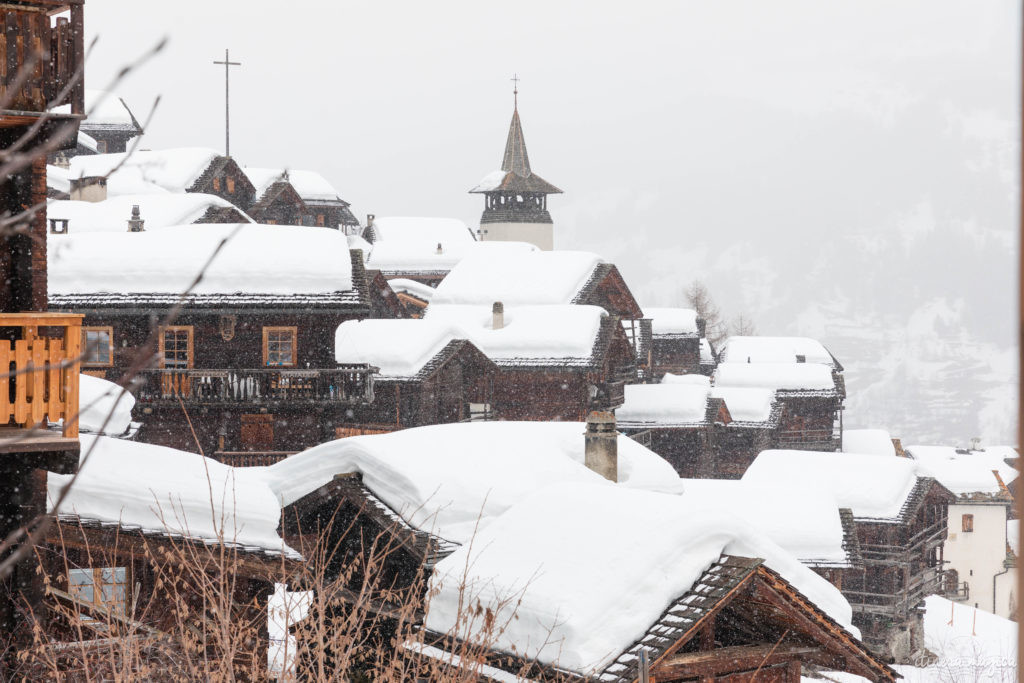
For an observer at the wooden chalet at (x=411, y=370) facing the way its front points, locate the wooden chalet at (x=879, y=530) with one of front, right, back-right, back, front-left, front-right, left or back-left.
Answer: front-left

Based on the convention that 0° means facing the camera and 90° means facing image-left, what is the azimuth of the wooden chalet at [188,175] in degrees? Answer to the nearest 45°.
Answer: approximately 315°

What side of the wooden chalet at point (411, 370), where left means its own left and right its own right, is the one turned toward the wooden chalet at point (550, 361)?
left

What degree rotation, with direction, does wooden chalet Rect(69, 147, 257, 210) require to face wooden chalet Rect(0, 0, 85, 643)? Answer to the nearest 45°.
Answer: approximately 45° to its right

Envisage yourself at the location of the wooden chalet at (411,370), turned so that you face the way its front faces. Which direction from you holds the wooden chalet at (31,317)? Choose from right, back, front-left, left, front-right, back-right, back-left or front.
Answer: front-right

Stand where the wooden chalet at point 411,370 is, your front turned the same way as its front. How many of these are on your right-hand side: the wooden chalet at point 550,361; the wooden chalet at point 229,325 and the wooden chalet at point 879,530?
1

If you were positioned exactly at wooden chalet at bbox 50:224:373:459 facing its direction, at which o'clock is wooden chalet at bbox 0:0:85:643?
wooden chalet at bbox 0:0:85:643 is roughly at 12 o'clock from wooden chalet at bbox 50:224:373:459.

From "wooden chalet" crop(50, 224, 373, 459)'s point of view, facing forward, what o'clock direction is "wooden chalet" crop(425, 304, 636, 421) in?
"wooden chalet" crop(425, 304, 636, 421) is roughly at 8 o'clock from "wooden chalet" crop(50, 224, 373, 459).

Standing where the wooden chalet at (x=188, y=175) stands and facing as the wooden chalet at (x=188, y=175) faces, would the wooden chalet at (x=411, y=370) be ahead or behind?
ahead

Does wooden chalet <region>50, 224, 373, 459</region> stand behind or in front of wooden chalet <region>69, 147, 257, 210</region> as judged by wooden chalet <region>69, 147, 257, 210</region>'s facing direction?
in front

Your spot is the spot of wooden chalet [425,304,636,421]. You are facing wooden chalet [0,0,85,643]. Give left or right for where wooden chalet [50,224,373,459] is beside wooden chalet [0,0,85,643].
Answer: right

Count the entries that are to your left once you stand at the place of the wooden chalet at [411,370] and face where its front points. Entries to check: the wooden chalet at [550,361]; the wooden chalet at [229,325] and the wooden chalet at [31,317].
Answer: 1

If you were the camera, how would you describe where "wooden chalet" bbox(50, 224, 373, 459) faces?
facing the viewer

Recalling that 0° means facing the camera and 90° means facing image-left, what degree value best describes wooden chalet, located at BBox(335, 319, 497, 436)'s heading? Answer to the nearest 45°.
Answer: approximately 315°

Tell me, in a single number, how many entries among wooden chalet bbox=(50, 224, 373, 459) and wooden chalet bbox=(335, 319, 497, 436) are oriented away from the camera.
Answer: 0
